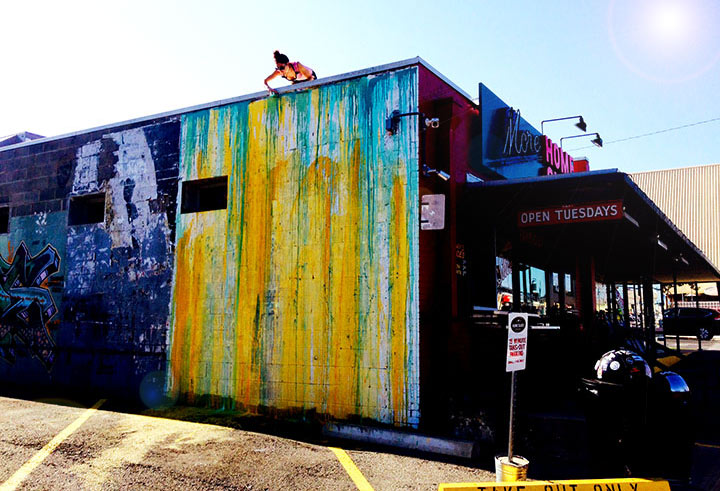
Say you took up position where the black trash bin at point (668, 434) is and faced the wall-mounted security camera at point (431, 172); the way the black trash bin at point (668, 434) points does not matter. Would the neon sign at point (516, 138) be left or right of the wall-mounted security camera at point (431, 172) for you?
right

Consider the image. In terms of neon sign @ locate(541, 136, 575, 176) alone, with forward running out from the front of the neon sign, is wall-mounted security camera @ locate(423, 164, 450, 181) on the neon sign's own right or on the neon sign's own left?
on the neon sign's own right

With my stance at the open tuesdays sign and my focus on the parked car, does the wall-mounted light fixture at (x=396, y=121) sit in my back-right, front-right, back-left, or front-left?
back-left

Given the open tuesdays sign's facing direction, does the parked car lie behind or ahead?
behind

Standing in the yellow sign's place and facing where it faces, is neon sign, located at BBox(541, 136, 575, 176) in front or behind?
behind

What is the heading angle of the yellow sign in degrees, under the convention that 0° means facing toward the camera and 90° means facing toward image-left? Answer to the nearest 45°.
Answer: approximately 0°

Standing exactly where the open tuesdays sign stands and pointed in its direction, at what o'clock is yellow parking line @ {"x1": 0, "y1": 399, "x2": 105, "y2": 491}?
The yellow parking line is roughly at 2 o'clock from the open tuesdays sign.

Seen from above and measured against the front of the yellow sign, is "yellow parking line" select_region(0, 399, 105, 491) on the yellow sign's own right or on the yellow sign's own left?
on the yellow sign's own right

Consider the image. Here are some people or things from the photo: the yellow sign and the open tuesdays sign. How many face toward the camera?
2

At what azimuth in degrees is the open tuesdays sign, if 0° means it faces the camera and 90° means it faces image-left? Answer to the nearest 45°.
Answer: approximately 0°

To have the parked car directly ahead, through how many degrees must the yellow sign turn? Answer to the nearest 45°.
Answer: approximately 180°

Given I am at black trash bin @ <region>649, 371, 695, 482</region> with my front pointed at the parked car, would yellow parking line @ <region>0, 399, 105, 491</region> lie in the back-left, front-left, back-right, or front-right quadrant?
back-left

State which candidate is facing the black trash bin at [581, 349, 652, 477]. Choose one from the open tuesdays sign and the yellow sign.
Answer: the open tuesdays sign

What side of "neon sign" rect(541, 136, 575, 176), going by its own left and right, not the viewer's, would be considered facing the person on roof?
right

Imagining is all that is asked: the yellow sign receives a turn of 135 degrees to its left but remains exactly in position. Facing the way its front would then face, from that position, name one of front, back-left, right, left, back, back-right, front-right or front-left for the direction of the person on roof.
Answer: left
